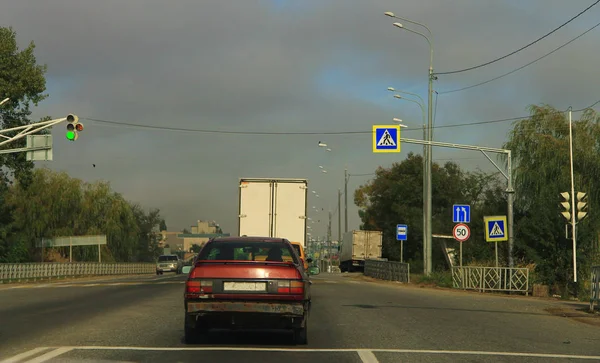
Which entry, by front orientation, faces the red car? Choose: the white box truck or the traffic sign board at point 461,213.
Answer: the traffic sign board

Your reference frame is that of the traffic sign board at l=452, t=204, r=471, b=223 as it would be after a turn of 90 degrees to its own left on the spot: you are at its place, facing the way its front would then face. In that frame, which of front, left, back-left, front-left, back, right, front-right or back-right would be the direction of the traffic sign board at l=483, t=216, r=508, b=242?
front-right

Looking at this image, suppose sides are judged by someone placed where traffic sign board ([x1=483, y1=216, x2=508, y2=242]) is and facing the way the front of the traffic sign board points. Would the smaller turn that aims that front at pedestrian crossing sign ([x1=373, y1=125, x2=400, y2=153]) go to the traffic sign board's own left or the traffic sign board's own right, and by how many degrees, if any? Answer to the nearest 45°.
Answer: approximately 90° to the traffic sign board's own right

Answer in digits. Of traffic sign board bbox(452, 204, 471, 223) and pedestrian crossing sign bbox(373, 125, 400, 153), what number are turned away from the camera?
0

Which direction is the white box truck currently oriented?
away from the camera

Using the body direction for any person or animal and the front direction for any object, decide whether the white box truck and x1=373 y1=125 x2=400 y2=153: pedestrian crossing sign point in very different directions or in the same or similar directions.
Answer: very different directions

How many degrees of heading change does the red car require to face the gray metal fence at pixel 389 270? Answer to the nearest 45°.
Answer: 0° — it already faces it

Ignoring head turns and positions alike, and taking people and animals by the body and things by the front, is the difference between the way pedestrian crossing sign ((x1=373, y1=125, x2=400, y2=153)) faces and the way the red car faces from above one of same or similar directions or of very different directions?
very different directions

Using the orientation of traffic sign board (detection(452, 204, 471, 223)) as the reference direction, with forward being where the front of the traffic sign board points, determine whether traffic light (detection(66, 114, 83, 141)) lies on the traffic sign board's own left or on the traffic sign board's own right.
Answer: on the traffic sign board's own right

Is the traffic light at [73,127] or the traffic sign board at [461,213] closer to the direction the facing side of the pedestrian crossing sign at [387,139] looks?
the traffic light

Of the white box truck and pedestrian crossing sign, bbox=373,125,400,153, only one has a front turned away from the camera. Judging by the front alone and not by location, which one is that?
the white box truck

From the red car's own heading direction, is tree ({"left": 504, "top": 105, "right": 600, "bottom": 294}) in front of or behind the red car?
in front

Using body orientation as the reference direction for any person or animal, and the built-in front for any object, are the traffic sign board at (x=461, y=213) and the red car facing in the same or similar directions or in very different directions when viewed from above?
very different directions

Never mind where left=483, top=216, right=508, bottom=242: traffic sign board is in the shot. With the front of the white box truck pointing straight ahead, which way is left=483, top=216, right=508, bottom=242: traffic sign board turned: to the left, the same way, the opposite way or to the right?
the opposite way

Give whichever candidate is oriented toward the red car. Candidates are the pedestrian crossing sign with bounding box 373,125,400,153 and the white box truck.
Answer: the pedestrian crossing sign
